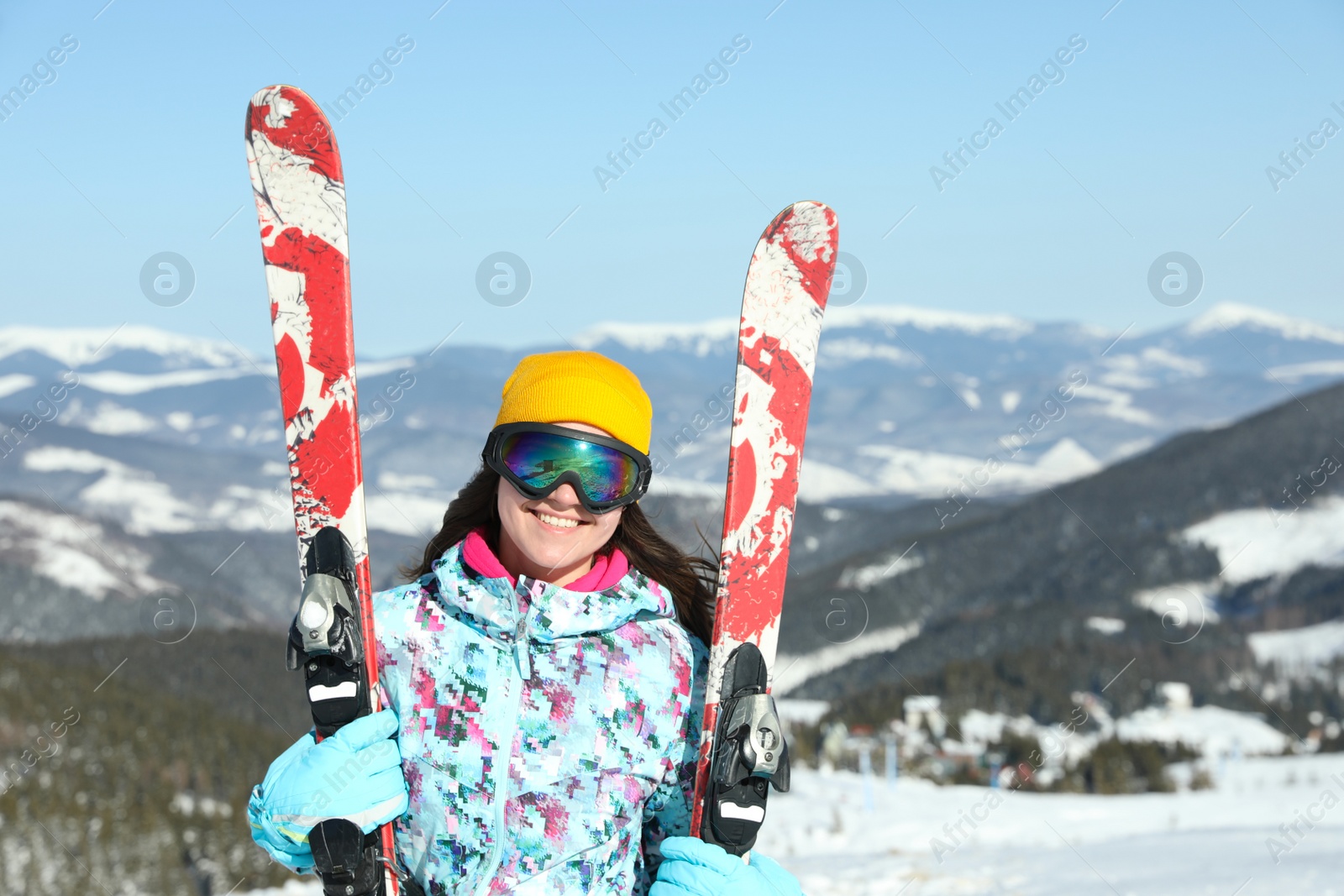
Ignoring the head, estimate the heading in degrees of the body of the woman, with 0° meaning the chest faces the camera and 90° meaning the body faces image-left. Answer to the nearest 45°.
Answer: approximately 0°
